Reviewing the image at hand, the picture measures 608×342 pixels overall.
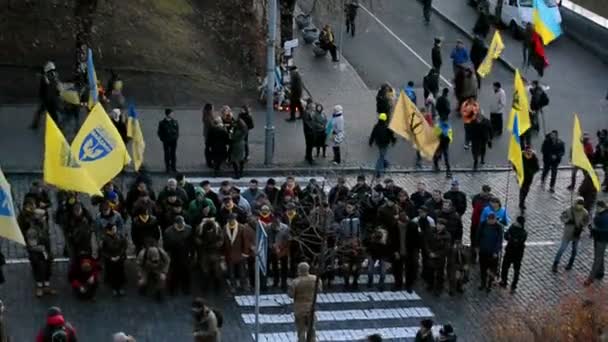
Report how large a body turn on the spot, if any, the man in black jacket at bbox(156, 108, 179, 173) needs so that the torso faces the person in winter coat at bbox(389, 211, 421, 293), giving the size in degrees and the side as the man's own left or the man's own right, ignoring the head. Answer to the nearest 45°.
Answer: approximately 45° to the man's own left

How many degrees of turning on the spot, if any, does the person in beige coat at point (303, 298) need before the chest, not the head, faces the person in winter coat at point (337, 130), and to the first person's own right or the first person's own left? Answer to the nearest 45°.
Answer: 0° — they already face them

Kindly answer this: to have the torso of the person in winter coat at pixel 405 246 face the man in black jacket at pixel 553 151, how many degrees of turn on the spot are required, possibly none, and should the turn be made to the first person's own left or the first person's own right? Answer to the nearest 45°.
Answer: approximately 135° to the first person's own left

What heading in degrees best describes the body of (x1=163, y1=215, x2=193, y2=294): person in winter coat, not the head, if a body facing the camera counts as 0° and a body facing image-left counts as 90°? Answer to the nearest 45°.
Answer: approximately 0°
